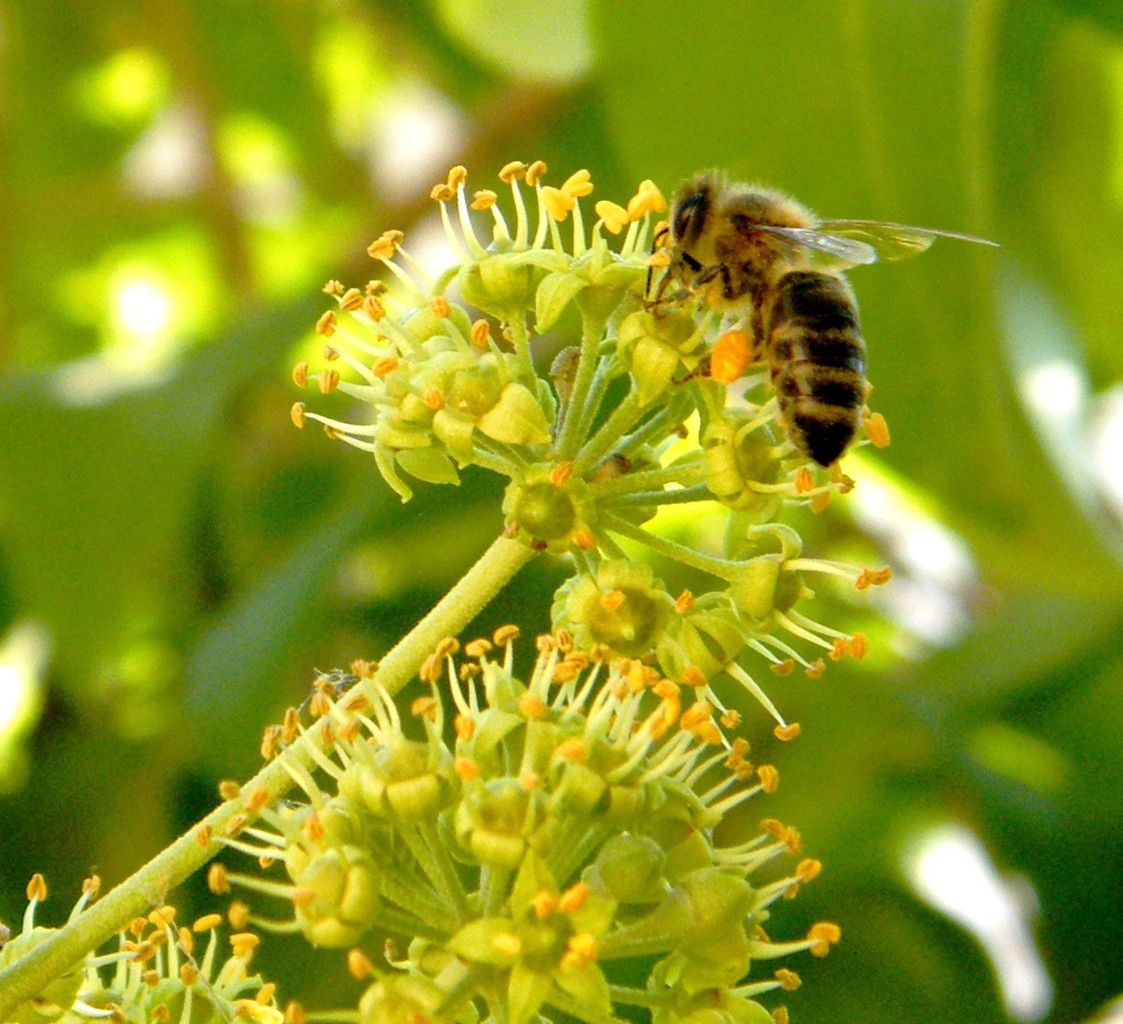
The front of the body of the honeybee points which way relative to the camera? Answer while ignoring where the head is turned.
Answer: to the viewer's left

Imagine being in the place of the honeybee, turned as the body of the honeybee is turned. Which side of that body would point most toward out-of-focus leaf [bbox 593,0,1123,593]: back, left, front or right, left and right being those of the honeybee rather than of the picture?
right
